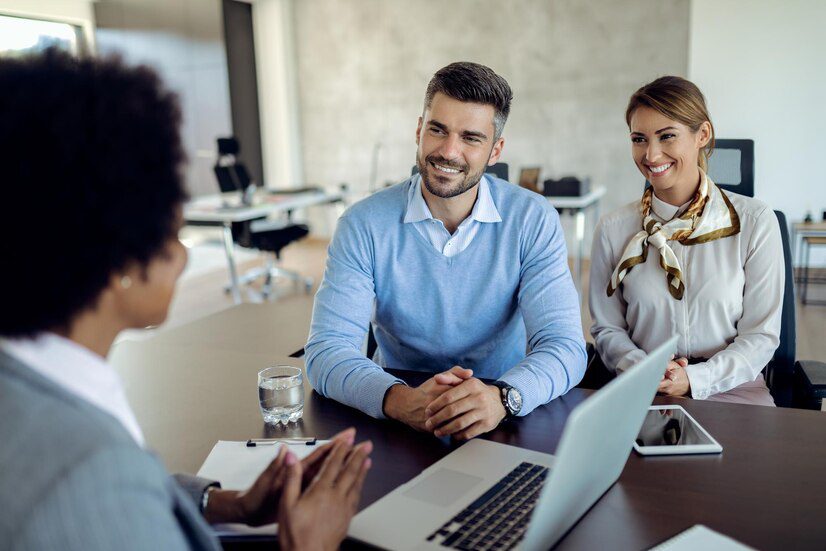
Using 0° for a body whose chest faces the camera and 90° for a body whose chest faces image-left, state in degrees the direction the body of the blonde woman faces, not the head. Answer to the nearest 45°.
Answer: approximately 45°

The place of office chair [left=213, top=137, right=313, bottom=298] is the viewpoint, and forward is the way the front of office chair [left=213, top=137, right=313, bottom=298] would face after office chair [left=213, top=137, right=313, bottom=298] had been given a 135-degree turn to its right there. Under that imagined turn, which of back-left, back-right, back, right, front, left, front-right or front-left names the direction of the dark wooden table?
front-left

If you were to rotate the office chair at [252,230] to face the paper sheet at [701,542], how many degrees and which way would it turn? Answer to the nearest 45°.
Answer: approximately 90° to its right

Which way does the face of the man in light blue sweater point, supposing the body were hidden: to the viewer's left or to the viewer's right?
to the viewer's left

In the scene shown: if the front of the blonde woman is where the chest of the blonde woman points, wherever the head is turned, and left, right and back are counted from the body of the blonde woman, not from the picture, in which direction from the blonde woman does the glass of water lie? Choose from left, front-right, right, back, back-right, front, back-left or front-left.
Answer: front

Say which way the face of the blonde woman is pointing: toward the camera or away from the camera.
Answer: toward the camera

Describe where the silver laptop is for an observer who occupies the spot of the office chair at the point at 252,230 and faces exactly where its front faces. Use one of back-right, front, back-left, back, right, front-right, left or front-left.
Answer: right

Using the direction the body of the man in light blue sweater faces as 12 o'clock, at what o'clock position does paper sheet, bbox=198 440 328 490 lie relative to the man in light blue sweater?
The paper sheet is roughly at 1 o'clock from the man in light blue sweater.

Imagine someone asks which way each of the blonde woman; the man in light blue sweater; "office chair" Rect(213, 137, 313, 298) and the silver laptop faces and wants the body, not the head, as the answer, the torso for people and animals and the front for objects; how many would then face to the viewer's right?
1

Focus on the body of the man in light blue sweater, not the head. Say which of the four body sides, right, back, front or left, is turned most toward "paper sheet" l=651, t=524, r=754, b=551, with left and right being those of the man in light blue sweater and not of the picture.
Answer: front

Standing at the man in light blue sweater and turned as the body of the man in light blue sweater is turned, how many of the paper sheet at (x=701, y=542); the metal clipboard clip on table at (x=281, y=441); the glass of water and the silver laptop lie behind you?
0

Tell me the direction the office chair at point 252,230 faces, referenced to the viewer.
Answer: facing to the right of the viewer

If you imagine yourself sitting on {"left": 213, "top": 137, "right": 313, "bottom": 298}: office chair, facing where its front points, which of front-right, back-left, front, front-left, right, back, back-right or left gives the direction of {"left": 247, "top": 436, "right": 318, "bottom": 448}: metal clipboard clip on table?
right

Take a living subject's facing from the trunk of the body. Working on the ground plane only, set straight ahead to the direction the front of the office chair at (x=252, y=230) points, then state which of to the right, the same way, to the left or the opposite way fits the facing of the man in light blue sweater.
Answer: to the right

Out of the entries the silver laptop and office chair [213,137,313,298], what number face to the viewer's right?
1

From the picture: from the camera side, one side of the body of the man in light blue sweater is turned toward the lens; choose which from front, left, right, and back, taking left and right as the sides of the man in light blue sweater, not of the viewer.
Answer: front

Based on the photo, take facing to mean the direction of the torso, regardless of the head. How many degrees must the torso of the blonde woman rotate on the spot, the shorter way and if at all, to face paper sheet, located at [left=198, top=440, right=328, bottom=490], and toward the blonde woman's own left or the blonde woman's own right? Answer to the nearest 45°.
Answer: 0° — they already face it

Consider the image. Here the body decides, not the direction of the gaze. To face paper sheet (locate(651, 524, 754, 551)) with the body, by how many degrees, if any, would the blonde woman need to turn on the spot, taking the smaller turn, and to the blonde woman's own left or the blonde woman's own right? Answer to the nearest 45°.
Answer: approximately 45° to the blonde woman's own left
